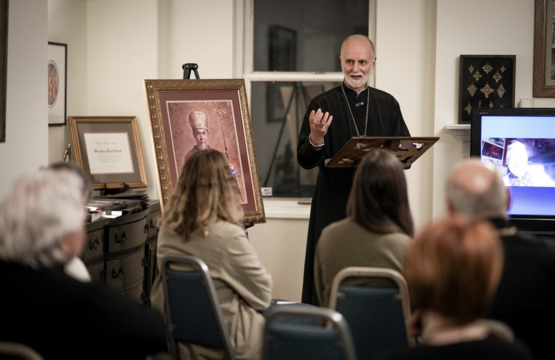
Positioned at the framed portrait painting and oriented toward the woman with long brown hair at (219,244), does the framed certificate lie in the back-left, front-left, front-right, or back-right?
back-right

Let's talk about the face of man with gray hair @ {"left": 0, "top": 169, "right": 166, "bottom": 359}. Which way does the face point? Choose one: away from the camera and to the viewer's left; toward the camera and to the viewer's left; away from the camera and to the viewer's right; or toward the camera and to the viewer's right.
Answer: away from the camera and to the viewer's right

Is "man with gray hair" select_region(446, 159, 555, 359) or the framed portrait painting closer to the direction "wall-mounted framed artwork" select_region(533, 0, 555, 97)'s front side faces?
the man with gray hair

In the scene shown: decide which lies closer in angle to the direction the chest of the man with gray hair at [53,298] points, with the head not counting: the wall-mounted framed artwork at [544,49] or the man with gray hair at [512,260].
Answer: the wall-mounted framed artwork
